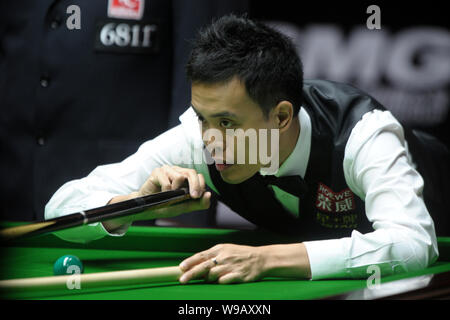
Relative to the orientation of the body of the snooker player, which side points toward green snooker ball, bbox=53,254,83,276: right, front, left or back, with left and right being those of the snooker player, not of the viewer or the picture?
front

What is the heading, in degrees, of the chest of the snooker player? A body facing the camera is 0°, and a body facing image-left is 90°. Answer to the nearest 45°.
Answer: approximately 45°
